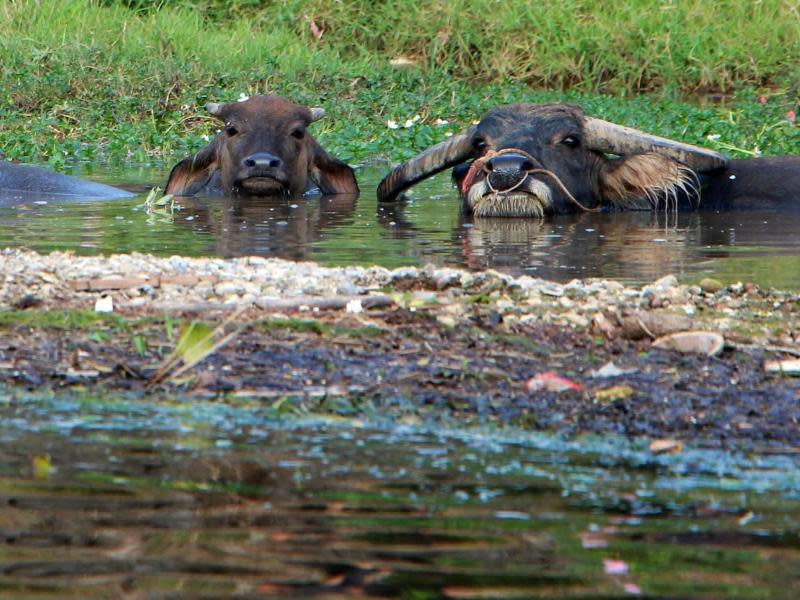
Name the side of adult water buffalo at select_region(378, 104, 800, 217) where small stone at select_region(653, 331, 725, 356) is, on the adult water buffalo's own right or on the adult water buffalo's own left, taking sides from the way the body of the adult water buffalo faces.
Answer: on the adult water buffalo's own left

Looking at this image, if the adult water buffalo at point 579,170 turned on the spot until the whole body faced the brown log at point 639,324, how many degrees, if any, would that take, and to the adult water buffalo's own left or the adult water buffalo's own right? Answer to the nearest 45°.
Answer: approximately 45° to the adult water buffalo's own left

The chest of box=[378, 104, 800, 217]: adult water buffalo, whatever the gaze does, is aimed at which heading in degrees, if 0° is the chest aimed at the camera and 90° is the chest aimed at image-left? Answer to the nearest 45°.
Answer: approximately 45°

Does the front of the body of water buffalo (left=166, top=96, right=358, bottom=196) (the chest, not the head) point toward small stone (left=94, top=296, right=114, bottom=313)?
yes

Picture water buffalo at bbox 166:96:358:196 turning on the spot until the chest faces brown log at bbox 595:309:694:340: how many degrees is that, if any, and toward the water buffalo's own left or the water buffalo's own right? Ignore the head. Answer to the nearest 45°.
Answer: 0° — it already faces it

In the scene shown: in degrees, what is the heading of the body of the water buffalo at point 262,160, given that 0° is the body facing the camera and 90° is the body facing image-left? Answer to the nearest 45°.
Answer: approximately 0°

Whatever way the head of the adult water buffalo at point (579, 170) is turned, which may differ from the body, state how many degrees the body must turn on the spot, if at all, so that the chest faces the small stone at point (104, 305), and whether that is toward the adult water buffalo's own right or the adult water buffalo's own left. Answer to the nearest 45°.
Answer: approximately 45° to the adult water buffalo's own left

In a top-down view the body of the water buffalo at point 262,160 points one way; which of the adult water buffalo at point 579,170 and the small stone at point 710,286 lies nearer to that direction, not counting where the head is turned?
the small stone

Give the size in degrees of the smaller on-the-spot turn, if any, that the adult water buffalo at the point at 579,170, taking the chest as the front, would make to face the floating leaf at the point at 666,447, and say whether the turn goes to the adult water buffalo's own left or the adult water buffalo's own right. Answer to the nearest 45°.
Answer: approximately 45° to the adult water buffalo's own left

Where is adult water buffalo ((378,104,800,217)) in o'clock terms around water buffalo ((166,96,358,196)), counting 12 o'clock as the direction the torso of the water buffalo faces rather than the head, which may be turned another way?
The adult water buffalo is roughly at 10 o'clock from the water buffalo.

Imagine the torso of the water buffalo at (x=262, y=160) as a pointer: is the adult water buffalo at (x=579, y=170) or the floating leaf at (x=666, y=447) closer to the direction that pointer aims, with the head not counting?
the floating leaf
